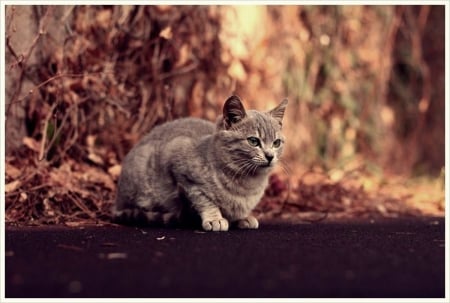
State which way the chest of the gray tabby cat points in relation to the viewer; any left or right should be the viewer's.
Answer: facing the viewer and to the right of the viewer

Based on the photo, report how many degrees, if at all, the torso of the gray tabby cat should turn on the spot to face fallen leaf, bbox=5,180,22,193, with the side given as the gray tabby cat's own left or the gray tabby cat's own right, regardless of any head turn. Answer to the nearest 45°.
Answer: approximately 135° to the gray tabby cat's own right

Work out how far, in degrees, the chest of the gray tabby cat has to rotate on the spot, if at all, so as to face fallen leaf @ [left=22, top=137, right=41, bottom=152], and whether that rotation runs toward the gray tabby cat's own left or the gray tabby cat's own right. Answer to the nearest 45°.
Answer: approximately 180°

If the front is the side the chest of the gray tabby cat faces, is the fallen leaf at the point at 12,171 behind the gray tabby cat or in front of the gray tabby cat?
behind
